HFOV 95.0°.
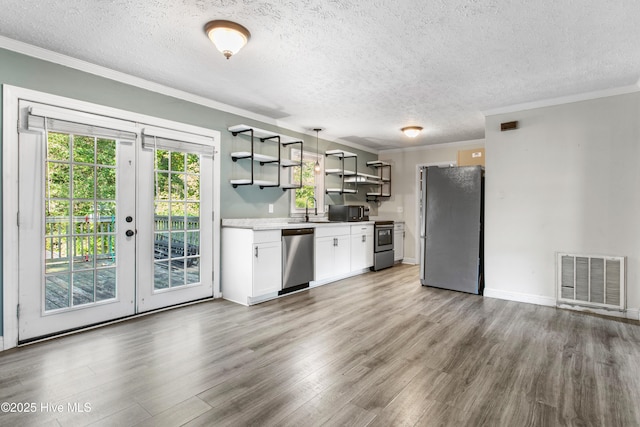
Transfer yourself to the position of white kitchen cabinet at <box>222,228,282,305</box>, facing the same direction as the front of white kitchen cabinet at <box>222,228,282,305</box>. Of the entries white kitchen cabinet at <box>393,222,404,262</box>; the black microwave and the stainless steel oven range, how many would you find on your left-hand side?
3

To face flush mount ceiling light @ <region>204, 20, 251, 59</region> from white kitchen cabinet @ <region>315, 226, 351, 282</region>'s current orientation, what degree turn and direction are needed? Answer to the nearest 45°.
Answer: approximately 45° to its right

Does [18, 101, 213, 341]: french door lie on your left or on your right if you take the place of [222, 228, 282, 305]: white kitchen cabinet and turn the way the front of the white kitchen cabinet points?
on your right

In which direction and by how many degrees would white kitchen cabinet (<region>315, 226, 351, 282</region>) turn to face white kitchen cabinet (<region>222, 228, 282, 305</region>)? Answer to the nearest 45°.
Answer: approximately 90° to its right
